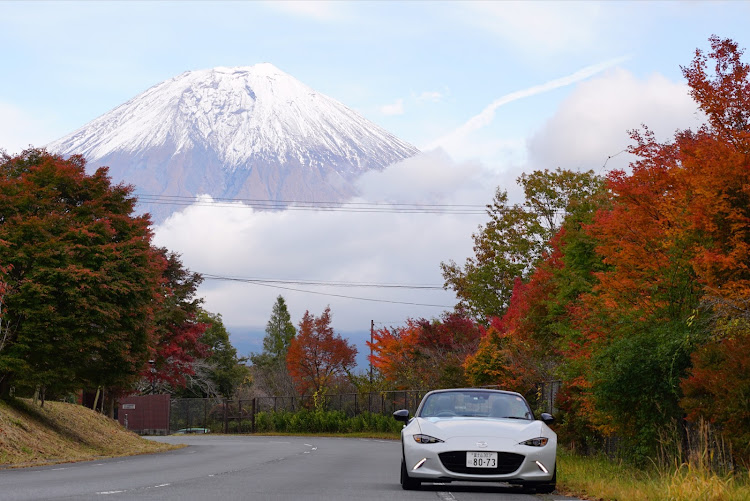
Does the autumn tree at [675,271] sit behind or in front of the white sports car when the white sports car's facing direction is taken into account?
behind

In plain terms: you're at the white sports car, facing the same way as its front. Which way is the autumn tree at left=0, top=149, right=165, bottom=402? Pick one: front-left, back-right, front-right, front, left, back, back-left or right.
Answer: back-right

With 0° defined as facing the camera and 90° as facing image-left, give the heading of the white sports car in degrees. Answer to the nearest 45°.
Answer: approximately 0°
